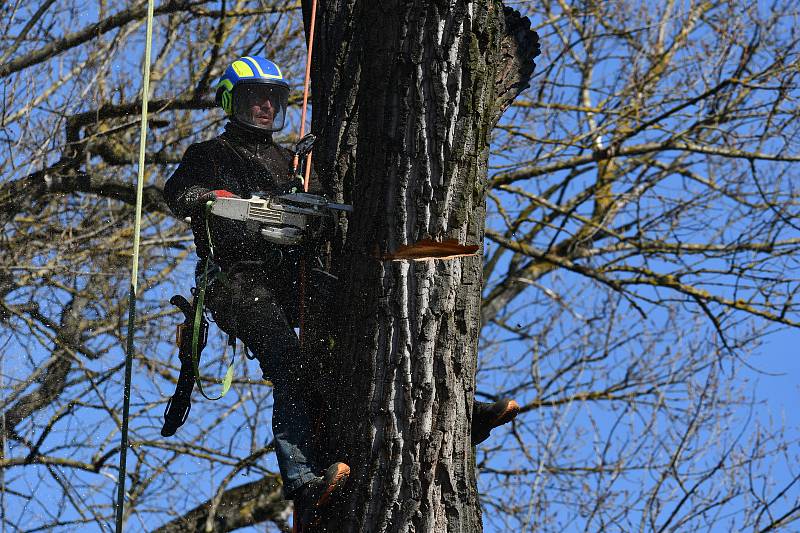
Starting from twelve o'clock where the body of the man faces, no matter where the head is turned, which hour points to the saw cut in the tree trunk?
The saw cut in the tree trunk is roughly at 12 o'clock from the man.

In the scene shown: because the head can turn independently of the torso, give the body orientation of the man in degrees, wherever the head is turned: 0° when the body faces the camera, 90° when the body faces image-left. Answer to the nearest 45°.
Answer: approximately 315°
